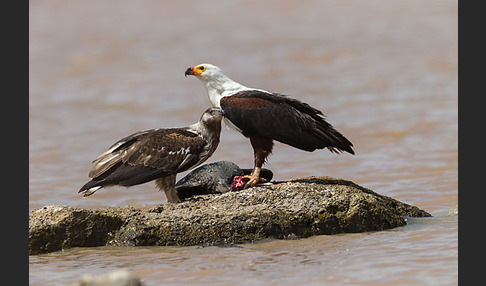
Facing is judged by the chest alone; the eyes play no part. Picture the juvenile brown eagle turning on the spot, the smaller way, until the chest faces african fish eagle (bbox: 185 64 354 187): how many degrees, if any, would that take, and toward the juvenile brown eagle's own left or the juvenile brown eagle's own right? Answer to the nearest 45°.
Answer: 0° — it already faces it

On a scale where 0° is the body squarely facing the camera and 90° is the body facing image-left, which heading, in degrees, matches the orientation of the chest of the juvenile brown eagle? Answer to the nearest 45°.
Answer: approximately 270°

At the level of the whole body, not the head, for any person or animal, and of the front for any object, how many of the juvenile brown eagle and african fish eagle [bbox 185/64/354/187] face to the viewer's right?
1

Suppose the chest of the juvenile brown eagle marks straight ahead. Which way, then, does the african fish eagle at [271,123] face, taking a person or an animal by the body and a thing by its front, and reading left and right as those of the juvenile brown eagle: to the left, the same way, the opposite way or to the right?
the opposite way

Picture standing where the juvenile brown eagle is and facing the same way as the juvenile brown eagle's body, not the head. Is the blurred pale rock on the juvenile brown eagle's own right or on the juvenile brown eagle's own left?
on the juvenile brown eagle's own right

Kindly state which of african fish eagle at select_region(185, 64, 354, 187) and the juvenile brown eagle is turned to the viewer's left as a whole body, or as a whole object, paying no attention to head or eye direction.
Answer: the african fish eagle

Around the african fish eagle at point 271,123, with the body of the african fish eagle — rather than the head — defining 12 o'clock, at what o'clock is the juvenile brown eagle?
The juvenile brown eagle is roughly at 12 o'clock from the african fish eagle.

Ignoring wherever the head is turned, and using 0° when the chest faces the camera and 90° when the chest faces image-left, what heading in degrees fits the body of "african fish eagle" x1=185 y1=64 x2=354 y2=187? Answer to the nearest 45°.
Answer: approximately 90°

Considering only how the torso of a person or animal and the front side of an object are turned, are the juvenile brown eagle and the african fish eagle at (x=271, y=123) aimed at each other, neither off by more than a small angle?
yes
